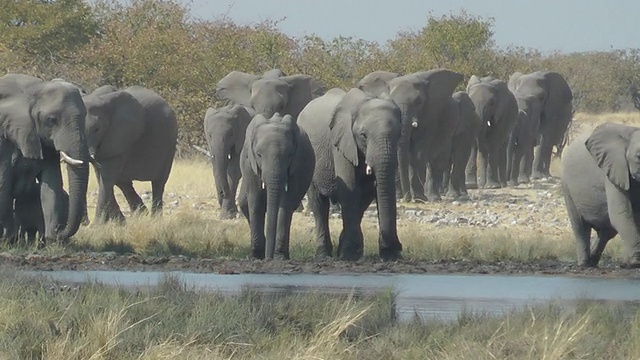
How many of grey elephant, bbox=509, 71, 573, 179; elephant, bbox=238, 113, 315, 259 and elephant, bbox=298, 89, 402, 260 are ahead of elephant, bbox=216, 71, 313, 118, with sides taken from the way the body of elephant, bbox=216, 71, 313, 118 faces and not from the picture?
2

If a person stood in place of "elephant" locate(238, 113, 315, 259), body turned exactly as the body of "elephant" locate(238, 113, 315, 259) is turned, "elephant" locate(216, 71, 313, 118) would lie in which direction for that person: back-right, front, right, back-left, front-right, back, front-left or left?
back

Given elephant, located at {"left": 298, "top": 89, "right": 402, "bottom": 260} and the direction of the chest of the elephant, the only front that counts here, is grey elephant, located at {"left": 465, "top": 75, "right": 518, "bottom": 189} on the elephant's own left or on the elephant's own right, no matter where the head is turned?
on the elephant's own left

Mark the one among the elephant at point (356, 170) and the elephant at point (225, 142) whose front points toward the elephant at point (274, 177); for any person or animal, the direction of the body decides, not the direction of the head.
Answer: the elephant at point (225, 142)
